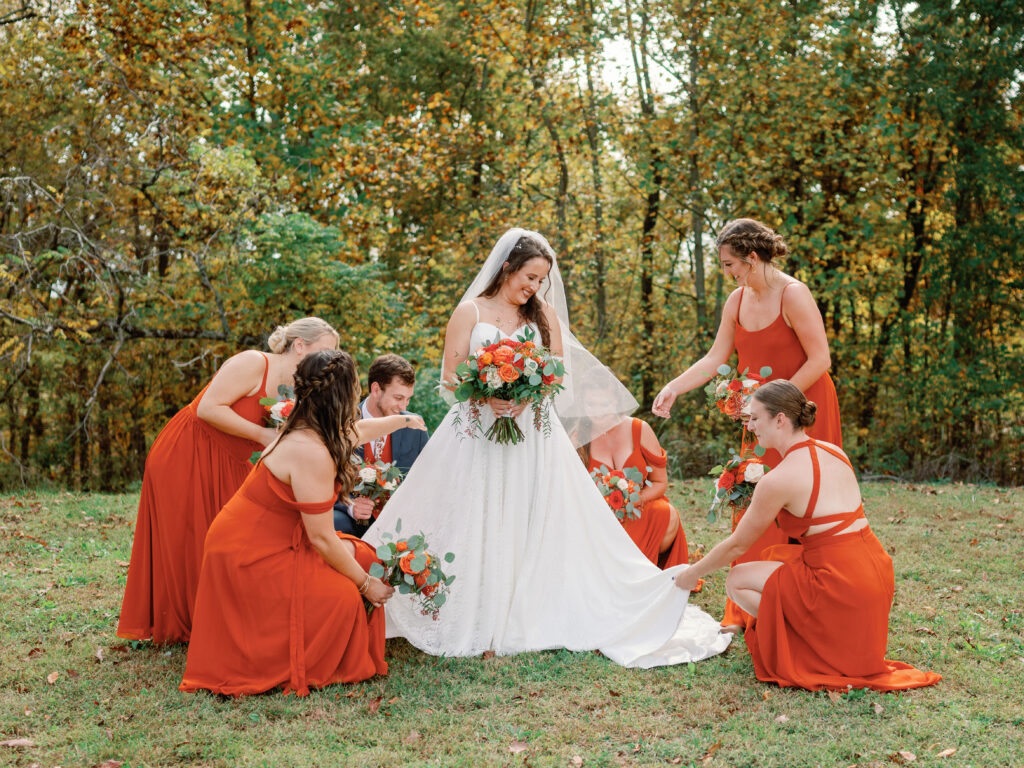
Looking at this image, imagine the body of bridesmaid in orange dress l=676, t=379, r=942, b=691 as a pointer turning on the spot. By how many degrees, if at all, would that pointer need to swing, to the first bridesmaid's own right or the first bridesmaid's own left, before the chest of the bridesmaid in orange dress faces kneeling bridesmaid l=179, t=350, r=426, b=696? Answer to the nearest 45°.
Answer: approximately 45° to the first bridesmaid's own left

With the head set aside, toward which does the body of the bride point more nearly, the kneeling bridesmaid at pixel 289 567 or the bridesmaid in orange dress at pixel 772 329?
the kneeling bridesmaid

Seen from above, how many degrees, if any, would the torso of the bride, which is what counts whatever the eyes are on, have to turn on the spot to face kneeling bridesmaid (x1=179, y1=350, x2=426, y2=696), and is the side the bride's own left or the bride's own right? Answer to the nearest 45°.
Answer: approximately 45° to the bride's own right

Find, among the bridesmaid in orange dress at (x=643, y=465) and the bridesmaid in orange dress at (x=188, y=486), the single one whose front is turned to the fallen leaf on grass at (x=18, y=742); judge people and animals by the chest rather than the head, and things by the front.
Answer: the bridesmaid in orange dress at (x=643, y=465)

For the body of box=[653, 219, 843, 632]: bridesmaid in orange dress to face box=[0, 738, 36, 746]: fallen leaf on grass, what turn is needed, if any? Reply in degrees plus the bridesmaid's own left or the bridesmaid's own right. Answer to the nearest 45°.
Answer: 0° — they already face it

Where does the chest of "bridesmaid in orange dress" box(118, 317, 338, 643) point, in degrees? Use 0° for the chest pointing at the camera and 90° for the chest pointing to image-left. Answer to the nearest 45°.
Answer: approximately 270°

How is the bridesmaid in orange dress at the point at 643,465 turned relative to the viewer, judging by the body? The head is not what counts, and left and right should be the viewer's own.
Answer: facing the viewer and to the left of the viewer

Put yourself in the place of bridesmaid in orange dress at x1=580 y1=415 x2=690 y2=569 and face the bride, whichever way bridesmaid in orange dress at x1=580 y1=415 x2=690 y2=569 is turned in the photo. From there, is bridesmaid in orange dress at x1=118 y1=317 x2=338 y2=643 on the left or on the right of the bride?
right

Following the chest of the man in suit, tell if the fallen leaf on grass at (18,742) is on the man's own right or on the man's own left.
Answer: on the man's own right

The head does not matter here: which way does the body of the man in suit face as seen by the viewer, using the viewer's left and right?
facing the viewer and to the right of the viewer

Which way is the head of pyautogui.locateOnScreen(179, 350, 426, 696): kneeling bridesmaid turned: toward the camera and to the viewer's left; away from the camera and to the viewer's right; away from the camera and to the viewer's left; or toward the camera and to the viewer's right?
away from the camera and to the viewer's right

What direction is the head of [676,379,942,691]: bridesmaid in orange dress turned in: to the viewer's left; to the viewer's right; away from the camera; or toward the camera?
to the viewer's left

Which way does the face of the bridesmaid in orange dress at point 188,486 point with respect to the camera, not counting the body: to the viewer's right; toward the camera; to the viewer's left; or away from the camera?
to the viewer's right

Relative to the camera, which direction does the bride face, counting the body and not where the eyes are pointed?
toward the camera

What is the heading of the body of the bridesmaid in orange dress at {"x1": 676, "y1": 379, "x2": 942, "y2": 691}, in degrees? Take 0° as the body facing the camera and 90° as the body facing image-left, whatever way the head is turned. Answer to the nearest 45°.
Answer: approximately 135°
